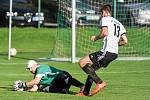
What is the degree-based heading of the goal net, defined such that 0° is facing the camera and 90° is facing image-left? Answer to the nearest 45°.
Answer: approximately 315°

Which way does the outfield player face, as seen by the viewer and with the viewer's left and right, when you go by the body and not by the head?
facing away from the viewer and to the left of the viewer

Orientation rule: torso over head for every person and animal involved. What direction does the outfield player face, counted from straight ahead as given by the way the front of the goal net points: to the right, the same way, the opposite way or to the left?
the opposite way
